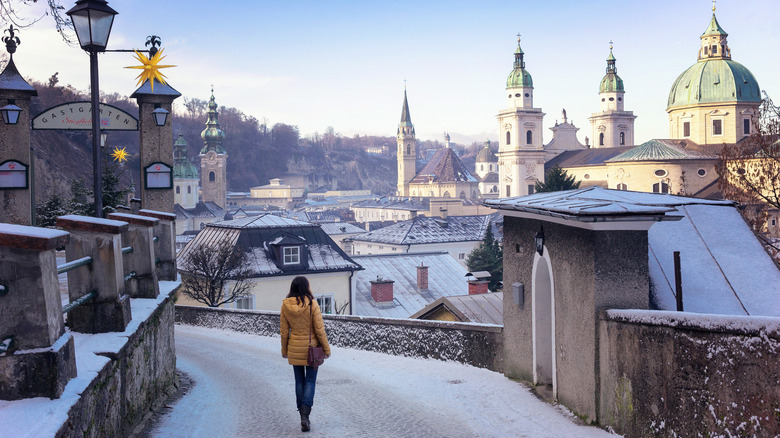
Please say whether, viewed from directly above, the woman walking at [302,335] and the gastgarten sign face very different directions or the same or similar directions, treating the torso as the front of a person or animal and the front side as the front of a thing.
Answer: very different directions

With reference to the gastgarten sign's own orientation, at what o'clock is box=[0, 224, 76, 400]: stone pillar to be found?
The stone pillar is roughly at 12 o'clock from the gastgarten sign.

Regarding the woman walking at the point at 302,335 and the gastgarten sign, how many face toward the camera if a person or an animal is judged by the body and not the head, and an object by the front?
1

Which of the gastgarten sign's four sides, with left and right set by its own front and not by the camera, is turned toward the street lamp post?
front

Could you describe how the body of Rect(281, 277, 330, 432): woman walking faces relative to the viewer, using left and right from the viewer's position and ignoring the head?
facing away from the viewer

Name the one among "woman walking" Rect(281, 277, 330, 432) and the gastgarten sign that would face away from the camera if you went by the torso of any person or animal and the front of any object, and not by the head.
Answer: the woman walking

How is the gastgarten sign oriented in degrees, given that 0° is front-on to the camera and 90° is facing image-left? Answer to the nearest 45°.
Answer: approximately 0°

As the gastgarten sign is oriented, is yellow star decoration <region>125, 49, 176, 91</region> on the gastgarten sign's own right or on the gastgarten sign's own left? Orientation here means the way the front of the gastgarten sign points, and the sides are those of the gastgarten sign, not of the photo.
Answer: on the gastgarten sign's own left

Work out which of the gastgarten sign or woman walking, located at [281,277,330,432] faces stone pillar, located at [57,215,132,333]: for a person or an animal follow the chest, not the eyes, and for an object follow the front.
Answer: the gastgarten sign

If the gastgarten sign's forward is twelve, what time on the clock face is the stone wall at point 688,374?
The stone wall is roughly at 11 o'clock from the gastgarten sign.

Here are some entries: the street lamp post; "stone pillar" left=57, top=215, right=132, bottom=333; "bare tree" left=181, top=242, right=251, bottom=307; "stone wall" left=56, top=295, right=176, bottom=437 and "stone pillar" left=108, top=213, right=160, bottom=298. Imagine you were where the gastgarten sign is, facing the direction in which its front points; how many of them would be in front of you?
4

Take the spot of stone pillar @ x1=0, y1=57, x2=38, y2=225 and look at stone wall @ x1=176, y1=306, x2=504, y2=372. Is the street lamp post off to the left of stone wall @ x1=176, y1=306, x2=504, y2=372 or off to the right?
right

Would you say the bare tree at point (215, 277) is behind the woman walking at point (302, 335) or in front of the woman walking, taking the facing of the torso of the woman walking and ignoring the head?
in front

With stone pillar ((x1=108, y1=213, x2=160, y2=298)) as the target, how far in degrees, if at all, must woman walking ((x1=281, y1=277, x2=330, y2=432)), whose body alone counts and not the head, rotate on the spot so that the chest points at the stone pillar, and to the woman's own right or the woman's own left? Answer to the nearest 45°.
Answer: approximately 45° to the woman's own left

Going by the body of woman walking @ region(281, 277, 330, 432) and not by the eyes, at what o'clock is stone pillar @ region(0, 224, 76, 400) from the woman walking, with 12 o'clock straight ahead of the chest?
The stone pillar is roughly at 7 o'clock from the woman walking.

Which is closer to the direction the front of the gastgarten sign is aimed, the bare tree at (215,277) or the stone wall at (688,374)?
the stone wall
